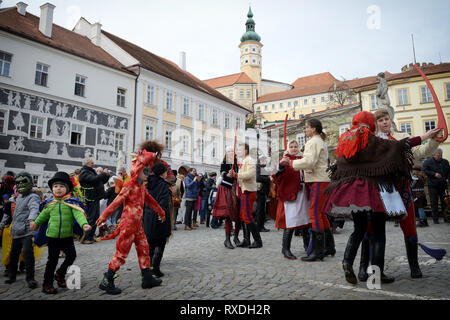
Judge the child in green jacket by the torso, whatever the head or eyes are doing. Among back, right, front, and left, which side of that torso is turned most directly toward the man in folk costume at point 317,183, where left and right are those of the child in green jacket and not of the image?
left

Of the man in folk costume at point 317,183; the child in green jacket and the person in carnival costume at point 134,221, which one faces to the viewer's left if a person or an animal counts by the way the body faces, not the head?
the man in folk costume

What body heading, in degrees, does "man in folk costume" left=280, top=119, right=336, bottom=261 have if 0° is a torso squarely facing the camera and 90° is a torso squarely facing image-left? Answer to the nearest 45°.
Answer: approximately 90°

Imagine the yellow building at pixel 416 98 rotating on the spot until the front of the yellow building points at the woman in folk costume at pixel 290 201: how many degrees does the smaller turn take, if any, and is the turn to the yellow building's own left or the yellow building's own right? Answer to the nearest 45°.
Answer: approximately 45° to the yellow building's own left

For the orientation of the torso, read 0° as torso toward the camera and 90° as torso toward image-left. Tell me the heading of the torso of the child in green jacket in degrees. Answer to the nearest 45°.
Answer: approximately 0°
